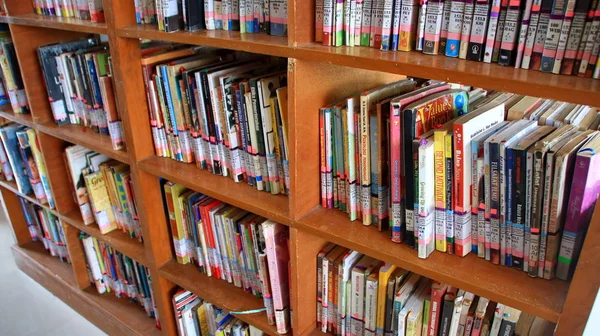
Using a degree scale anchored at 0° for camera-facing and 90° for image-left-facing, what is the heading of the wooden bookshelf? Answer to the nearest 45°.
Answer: approximately 45°
